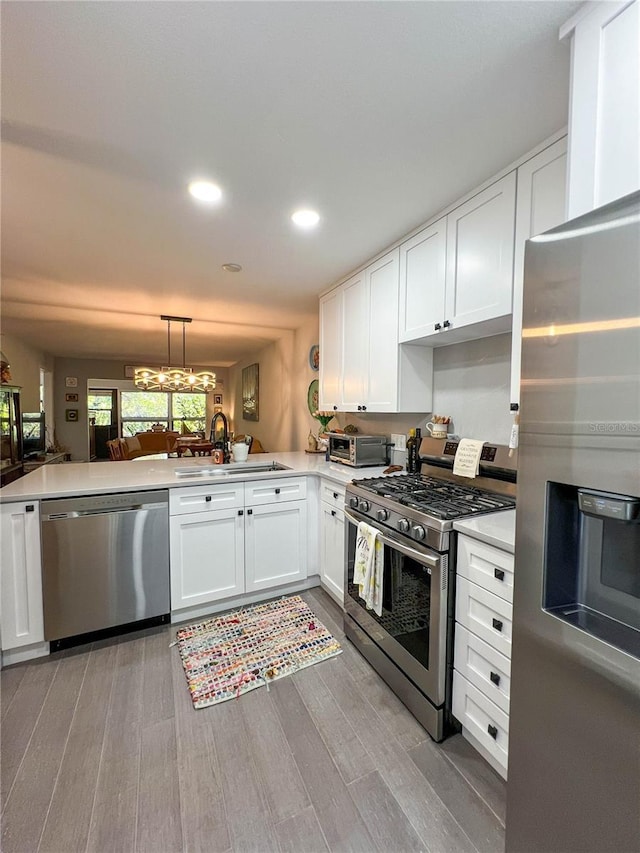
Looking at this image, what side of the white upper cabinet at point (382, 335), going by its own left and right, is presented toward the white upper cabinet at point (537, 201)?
left

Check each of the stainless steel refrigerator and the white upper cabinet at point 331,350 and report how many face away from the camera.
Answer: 0

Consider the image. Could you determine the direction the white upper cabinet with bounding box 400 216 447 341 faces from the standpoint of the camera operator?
facing the viewer and to the left of the viewer

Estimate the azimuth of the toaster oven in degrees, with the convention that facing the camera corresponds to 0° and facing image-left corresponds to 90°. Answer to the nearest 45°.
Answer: approximately 45°

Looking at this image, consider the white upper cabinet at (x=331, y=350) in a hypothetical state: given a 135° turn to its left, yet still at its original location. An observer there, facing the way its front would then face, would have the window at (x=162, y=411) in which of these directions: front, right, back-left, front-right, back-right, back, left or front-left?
back-left

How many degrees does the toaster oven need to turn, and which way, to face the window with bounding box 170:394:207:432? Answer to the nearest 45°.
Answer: approximately 90° to its right

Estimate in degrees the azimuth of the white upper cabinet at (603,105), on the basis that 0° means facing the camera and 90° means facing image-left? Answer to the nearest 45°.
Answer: approximately 45°

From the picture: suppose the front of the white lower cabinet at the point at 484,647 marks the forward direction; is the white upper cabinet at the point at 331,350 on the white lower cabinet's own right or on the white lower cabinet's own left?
on the white lower cabinet's own right
